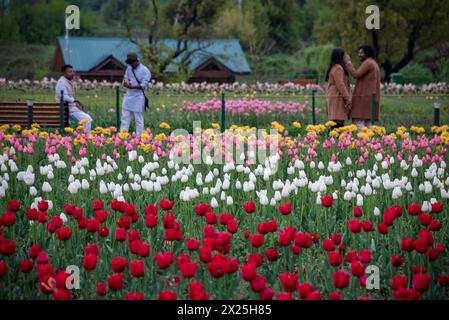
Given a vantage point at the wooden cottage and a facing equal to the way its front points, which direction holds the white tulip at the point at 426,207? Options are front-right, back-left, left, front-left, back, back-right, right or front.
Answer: front

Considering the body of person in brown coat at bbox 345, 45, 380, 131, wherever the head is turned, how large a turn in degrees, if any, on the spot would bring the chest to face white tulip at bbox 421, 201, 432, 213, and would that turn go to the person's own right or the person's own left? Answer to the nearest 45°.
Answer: approximately 90° to the person's own left

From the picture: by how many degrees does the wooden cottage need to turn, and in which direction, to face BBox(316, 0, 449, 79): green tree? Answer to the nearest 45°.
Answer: approximately 90° to its left

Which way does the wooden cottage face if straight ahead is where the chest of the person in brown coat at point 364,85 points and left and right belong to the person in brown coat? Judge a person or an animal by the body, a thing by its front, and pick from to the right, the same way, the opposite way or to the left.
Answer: to the left

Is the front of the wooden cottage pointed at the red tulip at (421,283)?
yes

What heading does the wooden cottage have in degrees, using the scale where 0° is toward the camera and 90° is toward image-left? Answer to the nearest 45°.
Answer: approximately 0°

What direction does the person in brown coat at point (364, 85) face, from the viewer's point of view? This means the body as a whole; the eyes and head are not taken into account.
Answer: to the viewer's left

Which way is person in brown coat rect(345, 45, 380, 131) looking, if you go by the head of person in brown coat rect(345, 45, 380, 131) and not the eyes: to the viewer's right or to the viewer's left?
to the viewer's left

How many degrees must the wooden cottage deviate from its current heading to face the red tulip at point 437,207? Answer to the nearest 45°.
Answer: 0° — it already faces it

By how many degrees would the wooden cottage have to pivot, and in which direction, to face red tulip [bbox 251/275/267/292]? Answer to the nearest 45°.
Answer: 0° — it already faces it

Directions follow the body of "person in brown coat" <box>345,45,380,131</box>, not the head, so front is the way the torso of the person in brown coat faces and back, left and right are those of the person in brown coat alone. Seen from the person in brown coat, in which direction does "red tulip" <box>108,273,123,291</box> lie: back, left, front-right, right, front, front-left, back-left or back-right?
left
